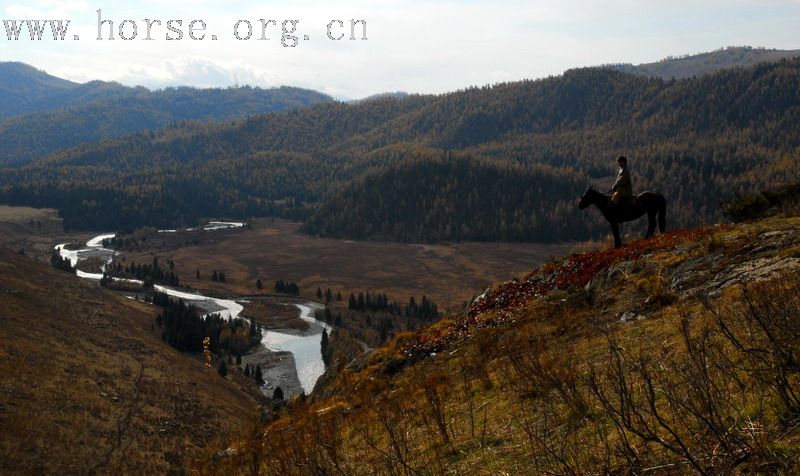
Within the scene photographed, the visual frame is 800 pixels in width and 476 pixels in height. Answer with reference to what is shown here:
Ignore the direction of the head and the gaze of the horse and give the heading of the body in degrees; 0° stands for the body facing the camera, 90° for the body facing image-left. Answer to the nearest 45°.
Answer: approximately 90°
